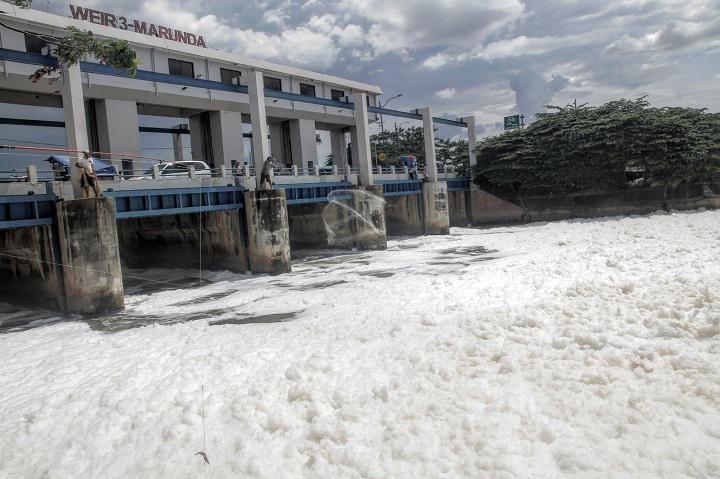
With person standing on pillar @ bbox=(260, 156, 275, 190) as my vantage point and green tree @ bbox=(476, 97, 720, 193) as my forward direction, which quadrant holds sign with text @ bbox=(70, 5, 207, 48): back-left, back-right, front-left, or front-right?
back-left

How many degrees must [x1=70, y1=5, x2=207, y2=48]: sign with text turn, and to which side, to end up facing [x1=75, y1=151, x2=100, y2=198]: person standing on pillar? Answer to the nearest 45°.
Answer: approximately 45° to its right

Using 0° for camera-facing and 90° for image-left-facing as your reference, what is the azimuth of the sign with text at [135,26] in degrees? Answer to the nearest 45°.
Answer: approximately 315°

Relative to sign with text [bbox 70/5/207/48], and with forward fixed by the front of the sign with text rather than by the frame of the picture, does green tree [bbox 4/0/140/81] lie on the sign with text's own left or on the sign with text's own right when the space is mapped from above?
on the sign with text's own right
